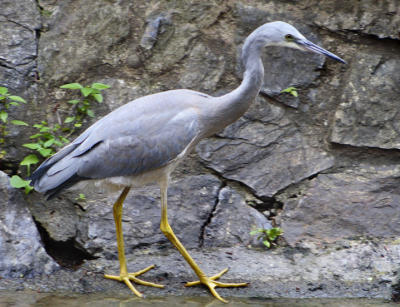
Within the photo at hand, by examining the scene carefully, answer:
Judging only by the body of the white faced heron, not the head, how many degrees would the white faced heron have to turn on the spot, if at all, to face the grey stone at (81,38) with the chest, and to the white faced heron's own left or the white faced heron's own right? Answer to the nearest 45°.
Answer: approximately 135° to the white faced heron's own left

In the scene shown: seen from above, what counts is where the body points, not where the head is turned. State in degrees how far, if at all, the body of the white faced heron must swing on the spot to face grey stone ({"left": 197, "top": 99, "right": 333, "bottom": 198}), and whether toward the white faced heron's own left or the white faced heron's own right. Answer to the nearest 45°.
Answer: approximately 45° to the white faced heron's own left

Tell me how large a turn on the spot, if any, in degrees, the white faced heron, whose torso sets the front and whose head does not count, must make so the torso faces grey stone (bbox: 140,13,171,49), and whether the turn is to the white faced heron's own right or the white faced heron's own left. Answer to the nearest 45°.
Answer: approximately 90° to the white faced heron's own left

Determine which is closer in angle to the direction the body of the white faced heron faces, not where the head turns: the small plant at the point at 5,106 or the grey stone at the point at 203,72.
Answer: the grey stone

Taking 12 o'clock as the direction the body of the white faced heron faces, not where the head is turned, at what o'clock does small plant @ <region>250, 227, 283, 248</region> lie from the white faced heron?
The small plant is roughly at 12 o'clock from the white faced heron.

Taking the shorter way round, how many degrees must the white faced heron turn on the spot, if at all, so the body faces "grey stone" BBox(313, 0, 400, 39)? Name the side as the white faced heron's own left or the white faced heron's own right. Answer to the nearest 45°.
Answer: approximately 45° to the white faced heron's own left

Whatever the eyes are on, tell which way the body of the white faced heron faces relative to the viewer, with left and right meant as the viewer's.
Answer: facing to the right of the viewer

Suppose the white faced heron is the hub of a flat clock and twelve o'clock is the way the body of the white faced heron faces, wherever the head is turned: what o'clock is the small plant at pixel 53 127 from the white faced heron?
The small plant is roughly at 7 o'clock from the white faced heron.

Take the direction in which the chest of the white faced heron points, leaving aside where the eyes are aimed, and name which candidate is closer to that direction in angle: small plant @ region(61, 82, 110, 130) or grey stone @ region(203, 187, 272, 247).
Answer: the grey stone

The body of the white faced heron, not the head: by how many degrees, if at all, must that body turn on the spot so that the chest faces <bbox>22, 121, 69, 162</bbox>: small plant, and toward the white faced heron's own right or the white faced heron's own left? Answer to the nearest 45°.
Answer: approximately 135° to the white faced heron's own left
